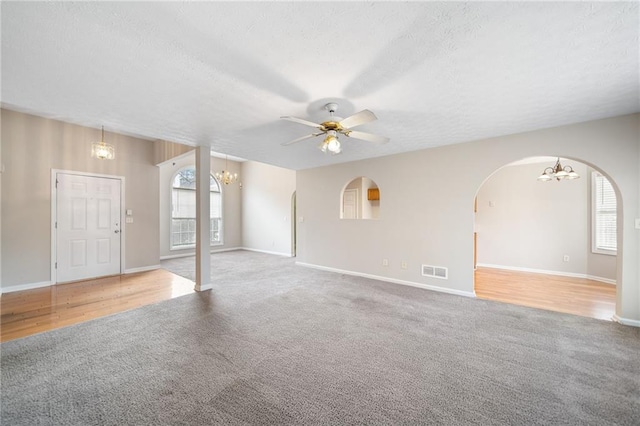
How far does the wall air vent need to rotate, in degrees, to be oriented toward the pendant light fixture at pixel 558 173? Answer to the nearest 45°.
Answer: approximately 180°

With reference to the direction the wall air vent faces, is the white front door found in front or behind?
in front

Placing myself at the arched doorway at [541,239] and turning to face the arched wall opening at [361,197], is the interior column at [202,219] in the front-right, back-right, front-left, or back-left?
front-left

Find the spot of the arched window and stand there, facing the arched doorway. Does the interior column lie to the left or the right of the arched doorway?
right

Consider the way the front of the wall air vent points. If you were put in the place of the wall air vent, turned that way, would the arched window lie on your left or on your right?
on your right

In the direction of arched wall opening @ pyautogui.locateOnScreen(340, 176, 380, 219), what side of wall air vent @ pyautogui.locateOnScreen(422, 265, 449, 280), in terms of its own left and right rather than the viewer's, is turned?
right

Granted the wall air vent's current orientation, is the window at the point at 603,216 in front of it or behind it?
behind

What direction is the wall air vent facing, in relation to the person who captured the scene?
facing the viewer and to the left of the viewer

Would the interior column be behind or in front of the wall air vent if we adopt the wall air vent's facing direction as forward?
in front
